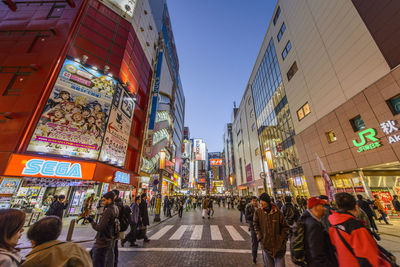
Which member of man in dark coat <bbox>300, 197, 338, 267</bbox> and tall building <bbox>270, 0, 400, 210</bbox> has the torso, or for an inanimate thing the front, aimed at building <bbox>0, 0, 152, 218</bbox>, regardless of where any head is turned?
the tall building

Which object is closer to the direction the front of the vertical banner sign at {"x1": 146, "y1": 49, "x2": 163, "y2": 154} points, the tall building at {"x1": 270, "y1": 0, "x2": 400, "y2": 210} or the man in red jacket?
the man in red jacket

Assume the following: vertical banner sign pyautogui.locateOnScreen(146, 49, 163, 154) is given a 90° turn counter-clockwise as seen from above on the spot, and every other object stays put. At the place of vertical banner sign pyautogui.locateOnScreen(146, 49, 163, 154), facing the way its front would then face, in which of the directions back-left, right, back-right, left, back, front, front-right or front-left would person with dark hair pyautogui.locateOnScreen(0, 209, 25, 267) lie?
right

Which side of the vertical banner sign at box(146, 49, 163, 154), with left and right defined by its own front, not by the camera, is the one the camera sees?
front

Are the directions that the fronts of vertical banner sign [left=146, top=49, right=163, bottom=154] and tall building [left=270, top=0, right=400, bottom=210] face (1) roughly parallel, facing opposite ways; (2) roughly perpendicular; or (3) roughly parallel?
roughly perpendicular

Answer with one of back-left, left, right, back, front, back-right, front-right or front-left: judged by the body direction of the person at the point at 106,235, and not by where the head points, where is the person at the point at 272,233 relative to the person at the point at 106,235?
back-left

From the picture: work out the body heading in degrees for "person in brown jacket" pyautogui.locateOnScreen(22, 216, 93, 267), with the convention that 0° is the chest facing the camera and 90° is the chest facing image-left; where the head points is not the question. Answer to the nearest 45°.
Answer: approximately 135°

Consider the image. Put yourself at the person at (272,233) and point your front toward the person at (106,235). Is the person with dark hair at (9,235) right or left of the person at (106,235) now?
left
